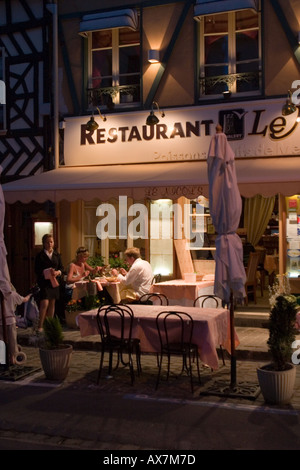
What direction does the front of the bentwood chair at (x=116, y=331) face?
away from the camera

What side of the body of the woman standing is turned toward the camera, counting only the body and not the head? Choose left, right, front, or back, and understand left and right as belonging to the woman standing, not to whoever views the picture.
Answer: front

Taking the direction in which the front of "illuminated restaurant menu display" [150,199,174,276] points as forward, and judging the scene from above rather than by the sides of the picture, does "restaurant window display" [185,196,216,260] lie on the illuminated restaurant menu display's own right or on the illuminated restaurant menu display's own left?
on the illuminated restaurant menu display's own left

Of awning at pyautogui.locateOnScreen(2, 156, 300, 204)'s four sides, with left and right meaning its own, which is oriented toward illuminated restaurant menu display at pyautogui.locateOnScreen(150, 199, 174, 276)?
back

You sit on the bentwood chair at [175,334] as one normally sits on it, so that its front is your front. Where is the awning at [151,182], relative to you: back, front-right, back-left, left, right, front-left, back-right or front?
front

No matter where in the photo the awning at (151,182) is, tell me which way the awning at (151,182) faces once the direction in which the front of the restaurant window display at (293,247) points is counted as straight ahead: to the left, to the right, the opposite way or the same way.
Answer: the same way

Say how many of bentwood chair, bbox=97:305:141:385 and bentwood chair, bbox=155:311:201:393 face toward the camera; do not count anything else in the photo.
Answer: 0

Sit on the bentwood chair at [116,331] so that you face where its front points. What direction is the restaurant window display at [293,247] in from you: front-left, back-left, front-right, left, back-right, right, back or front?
front-right

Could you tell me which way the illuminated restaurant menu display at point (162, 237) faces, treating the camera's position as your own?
facing the viewer

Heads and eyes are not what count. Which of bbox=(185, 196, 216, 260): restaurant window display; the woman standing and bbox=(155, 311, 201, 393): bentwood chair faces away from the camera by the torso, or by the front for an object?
the bentwood chair

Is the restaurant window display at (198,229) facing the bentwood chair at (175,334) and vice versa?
yes

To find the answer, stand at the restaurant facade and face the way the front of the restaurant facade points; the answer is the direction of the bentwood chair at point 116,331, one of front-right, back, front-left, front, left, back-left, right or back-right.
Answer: front

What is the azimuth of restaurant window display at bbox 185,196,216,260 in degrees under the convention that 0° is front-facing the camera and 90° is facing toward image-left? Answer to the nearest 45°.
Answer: approximately 0°

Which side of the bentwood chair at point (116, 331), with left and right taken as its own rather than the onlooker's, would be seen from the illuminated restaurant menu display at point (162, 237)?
front

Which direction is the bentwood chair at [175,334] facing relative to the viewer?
away from the camera

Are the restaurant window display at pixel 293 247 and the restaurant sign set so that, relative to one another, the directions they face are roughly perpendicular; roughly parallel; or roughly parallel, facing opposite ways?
roughly parallel

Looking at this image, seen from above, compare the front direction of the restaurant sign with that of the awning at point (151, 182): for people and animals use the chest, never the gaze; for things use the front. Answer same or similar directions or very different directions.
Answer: same or similar directions

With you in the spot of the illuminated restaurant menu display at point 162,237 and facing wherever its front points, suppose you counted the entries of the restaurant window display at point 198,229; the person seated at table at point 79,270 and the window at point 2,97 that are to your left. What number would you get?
1

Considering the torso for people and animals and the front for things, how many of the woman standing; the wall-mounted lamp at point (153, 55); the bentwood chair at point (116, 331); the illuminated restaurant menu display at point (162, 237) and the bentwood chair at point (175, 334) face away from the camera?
2

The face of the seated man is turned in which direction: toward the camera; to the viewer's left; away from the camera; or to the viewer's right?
to the viewer's left

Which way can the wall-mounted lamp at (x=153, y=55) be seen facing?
toward the camera

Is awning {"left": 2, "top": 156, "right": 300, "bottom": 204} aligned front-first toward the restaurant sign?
no
